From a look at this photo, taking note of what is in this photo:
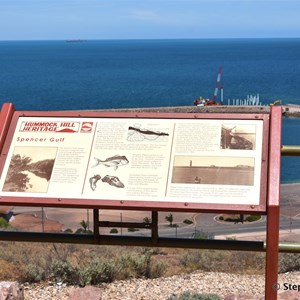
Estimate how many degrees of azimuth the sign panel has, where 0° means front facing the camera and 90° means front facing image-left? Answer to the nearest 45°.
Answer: approximately 0°
